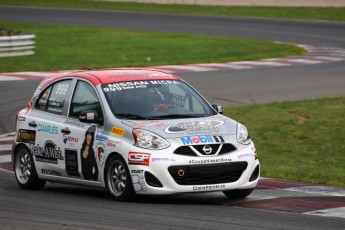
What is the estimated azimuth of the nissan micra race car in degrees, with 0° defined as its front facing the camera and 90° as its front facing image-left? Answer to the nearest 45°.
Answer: approximately 315°

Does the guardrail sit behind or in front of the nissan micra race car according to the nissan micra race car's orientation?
behind
